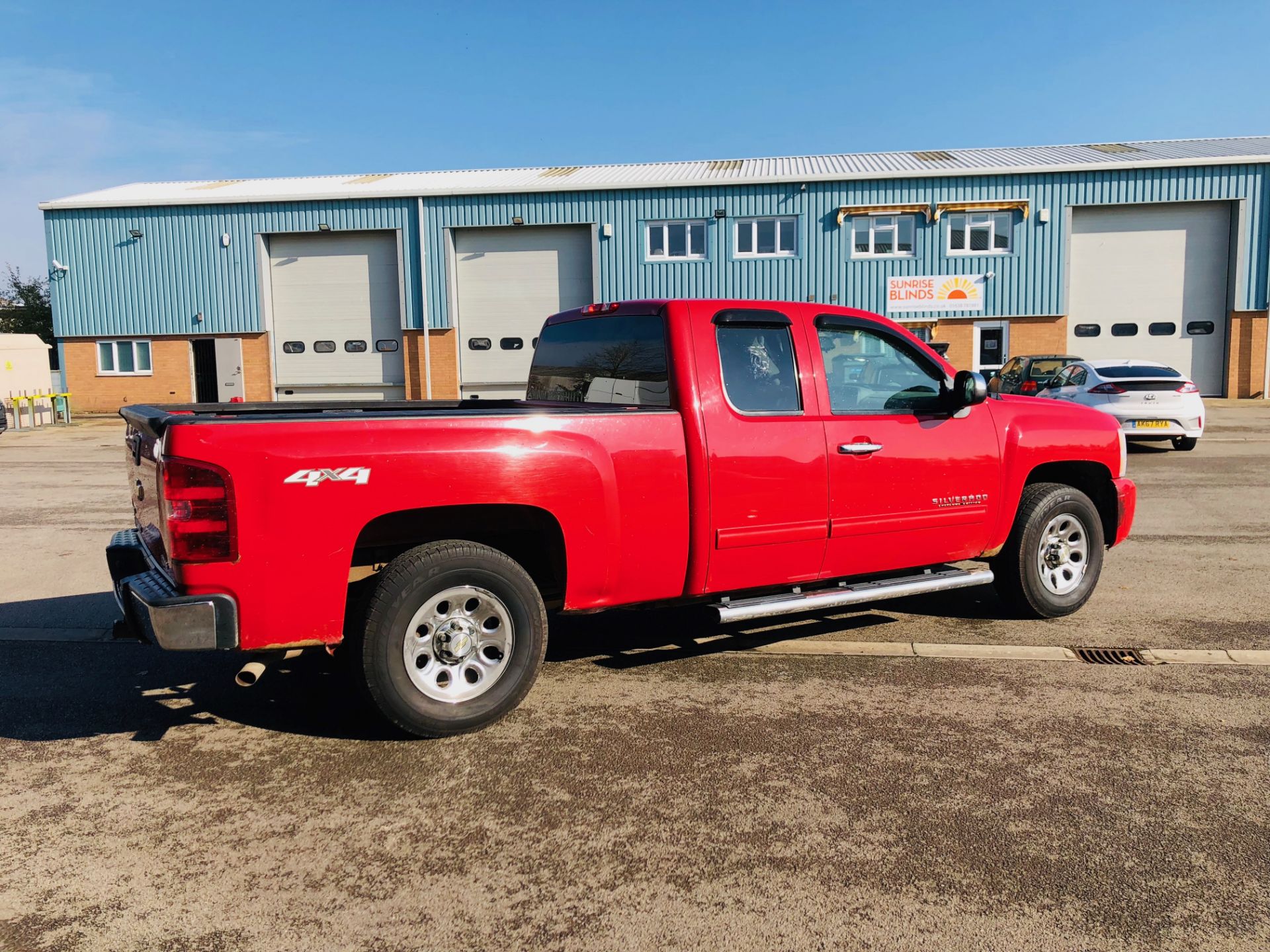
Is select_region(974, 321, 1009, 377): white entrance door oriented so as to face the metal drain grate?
yes

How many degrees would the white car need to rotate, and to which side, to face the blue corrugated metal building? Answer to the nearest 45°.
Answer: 0° — it already faces it

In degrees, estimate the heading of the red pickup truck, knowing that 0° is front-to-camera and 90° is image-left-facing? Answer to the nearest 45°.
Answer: approximately 225°

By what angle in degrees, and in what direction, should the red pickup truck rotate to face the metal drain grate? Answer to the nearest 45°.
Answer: approximately 45° to its right

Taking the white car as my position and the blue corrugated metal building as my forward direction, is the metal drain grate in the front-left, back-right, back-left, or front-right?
back-left

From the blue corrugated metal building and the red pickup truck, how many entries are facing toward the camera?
1

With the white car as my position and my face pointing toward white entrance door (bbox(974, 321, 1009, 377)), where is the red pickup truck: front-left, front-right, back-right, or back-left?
back-left

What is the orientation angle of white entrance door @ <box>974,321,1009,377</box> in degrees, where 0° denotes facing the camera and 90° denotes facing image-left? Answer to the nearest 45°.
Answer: approximately 0°

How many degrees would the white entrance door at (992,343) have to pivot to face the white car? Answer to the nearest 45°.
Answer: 0° — it already faces it

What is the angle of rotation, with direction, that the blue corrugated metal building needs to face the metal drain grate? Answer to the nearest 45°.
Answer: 0° — it already faces it

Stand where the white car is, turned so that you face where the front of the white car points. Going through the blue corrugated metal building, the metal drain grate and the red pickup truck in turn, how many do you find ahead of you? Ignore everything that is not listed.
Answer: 1

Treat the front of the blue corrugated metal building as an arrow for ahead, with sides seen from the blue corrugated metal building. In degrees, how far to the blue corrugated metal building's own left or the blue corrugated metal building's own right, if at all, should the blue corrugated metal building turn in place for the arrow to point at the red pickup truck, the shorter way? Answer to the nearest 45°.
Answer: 0° — it already faces it

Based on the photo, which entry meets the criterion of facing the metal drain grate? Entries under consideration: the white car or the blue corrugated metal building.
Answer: the blue corrugated metal building
